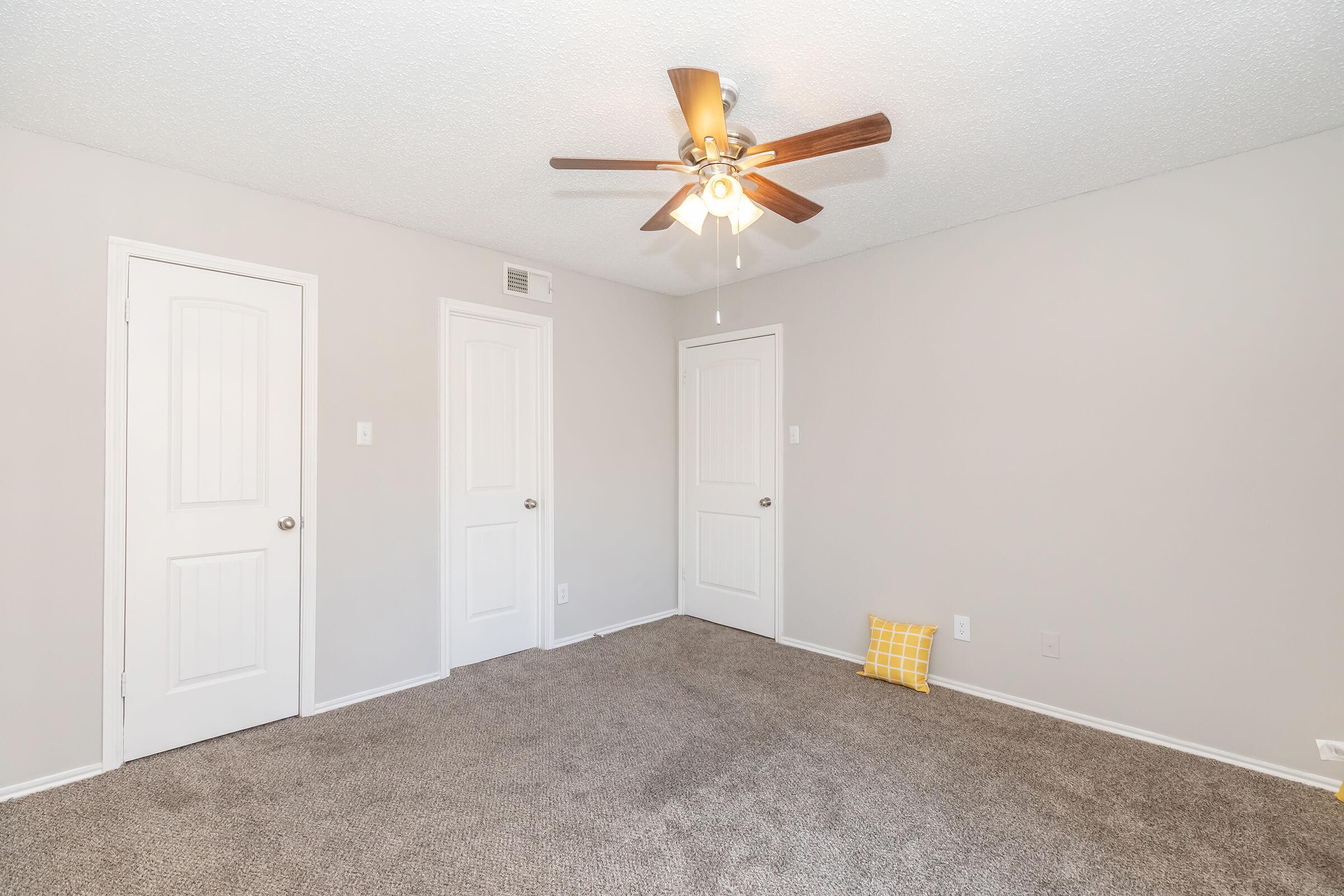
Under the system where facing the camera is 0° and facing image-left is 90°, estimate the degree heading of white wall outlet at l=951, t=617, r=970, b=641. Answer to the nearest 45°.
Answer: approximately 0°

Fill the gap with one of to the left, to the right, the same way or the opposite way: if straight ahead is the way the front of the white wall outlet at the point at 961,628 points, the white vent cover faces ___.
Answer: to the left

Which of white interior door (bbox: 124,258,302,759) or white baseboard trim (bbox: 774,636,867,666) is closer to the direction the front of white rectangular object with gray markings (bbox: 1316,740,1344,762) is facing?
the white interior door

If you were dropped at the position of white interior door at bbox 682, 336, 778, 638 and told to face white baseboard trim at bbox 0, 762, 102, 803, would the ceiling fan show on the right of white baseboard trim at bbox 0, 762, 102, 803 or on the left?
left
